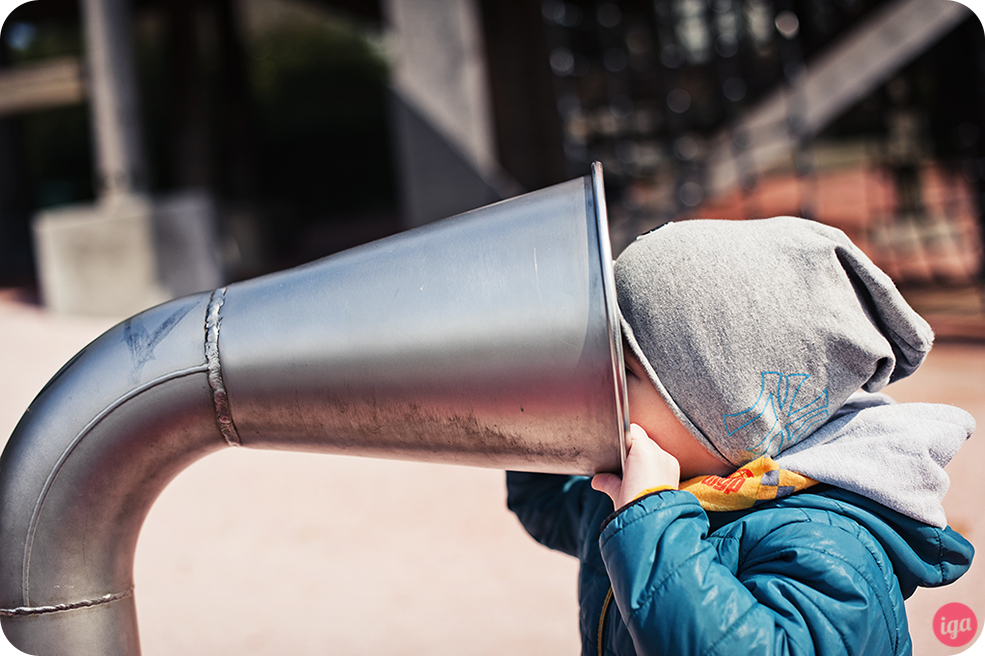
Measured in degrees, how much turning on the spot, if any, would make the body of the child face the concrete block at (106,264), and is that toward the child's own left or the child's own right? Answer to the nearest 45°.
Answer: approximately 45° to the child's own right

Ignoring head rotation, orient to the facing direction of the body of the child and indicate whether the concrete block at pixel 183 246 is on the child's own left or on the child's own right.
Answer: on the child's own right

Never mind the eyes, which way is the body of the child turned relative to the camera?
to the viewer's left

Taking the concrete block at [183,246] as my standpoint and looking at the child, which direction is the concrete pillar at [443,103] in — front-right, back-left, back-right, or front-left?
front-left

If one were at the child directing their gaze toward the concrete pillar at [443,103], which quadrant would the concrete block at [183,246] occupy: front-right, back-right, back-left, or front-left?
front-left

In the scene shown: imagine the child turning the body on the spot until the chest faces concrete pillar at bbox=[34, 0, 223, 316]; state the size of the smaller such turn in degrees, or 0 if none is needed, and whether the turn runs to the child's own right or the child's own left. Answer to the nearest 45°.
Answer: approximately 45° to the child's own right

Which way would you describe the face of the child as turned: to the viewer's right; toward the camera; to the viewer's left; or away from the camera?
to the viewer's left
